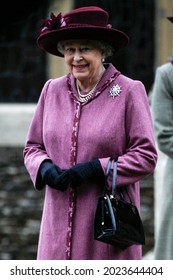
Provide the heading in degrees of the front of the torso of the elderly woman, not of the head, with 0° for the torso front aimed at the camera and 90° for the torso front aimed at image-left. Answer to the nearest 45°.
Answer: approximately 45°
